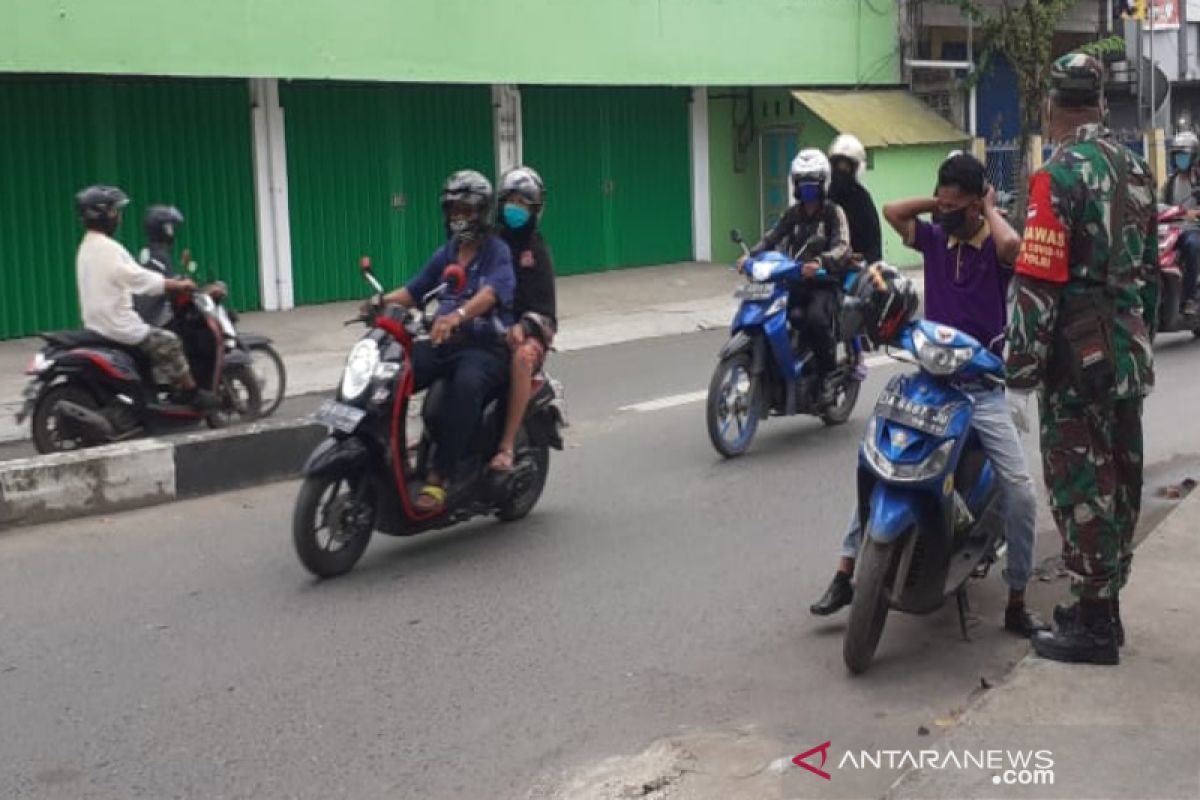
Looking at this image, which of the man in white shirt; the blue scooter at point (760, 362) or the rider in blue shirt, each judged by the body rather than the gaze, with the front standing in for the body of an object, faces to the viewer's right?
the man in white shirt

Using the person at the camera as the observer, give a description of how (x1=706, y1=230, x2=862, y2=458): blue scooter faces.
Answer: facing the viewer and to the left of the viewer

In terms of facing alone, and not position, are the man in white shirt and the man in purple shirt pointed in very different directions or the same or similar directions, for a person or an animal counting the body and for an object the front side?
very different directions

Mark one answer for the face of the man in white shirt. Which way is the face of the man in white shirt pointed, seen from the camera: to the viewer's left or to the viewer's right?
to the viewer's right

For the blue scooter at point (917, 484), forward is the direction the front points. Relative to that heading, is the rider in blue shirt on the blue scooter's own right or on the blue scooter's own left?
on the blue scooter's own right

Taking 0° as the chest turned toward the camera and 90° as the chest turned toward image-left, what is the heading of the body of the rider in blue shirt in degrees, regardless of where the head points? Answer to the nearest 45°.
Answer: approximately 45°

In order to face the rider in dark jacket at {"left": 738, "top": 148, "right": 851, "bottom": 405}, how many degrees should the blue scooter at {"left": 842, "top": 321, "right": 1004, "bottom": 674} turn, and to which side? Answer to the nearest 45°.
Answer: approximately 135° to its right

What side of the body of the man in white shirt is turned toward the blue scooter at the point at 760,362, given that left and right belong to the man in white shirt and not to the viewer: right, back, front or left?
front

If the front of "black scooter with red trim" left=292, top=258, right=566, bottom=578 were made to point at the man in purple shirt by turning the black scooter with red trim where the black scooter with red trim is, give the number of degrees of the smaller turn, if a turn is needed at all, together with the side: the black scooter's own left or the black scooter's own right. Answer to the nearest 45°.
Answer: approximately 90° to the black scooter's own left

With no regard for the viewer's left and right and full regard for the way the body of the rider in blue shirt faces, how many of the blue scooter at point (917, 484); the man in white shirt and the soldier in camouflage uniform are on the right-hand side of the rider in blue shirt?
1

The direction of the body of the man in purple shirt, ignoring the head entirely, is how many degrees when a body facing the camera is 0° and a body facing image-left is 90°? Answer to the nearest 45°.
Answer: approximately 45°

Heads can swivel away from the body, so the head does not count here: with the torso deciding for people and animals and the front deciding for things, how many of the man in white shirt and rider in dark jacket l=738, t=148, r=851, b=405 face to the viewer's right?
1

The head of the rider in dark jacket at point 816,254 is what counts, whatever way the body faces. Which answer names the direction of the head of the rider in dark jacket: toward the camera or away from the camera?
toward the camera

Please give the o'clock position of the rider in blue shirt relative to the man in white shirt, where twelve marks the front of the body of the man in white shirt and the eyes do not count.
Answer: The rider in blue shirt is roughly at 2 o'clock from the man in white shirt.

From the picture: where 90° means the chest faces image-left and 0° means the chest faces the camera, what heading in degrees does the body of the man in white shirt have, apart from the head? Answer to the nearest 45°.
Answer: approximately 270°

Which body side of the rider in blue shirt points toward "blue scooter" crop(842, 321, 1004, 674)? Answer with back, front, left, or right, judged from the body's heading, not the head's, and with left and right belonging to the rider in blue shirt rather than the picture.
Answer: left
